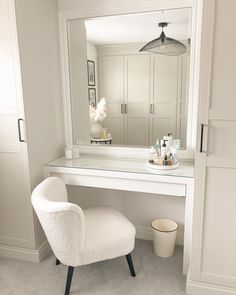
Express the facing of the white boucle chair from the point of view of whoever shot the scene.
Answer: facing away from the viewer and to the right of the viewer

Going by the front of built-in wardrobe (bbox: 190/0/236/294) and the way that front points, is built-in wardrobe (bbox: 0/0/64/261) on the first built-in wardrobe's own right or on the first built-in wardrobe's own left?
on the first built-in wardrobe's own right

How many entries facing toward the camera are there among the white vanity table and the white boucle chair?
1

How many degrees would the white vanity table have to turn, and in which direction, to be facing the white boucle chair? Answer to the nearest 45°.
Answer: approximately 45° to its right

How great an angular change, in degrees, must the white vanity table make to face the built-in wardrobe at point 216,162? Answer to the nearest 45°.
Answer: approximately 45° to its left

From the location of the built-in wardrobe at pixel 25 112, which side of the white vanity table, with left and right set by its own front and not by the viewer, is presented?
right

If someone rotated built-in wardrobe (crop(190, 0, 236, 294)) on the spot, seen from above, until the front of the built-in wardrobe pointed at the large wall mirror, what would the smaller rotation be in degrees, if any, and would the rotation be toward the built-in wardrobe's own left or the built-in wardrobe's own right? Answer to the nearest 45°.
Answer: approximately 90° to the built-in wardrobe's own right

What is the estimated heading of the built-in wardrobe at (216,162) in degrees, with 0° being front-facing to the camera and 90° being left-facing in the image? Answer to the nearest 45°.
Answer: approximately 45°
